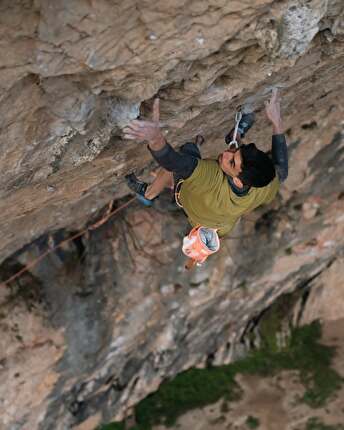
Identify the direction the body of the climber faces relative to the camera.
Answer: away from the camera
